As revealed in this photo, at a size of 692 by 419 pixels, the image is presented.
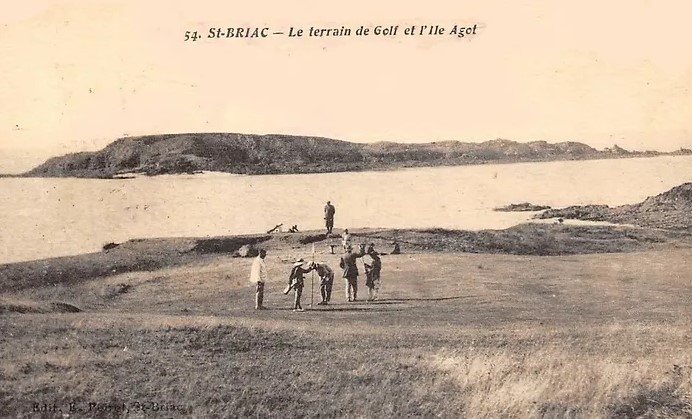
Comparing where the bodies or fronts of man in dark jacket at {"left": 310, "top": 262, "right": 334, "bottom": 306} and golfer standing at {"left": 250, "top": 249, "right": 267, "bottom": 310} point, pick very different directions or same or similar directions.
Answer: very different directions

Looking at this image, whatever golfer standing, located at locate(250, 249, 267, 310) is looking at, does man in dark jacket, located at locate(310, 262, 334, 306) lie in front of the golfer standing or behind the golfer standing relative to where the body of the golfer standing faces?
in front

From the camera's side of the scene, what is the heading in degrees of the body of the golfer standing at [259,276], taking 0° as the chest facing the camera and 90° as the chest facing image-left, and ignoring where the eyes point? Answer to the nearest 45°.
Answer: approximately 270°

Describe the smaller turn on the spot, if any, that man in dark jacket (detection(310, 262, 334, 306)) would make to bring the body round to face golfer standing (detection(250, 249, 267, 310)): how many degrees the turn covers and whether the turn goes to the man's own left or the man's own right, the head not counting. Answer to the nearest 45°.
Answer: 0° — they already face them

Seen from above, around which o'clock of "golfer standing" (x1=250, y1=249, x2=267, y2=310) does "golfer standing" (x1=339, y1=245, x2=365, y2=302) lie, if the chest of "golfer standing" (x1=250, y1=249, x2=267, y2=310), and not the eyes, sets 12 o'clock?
"golfer standing" (x1=339, y1=245, x2=365, y2=302) is roughly at 12 o'clock from "golfer standing" (x1=250, y1=249, x2=267, y2=310).

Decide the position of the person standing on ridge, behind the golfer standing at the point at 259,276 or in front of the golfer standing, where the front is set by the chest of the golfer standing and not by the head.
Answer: in front

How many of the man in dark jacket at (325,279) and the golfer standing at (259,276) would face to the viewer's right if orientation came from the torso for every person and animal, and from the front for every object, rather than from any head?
1

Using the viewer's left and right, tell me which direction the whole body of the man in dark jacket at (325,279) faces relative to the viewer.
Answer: facing to the left of the viewer
